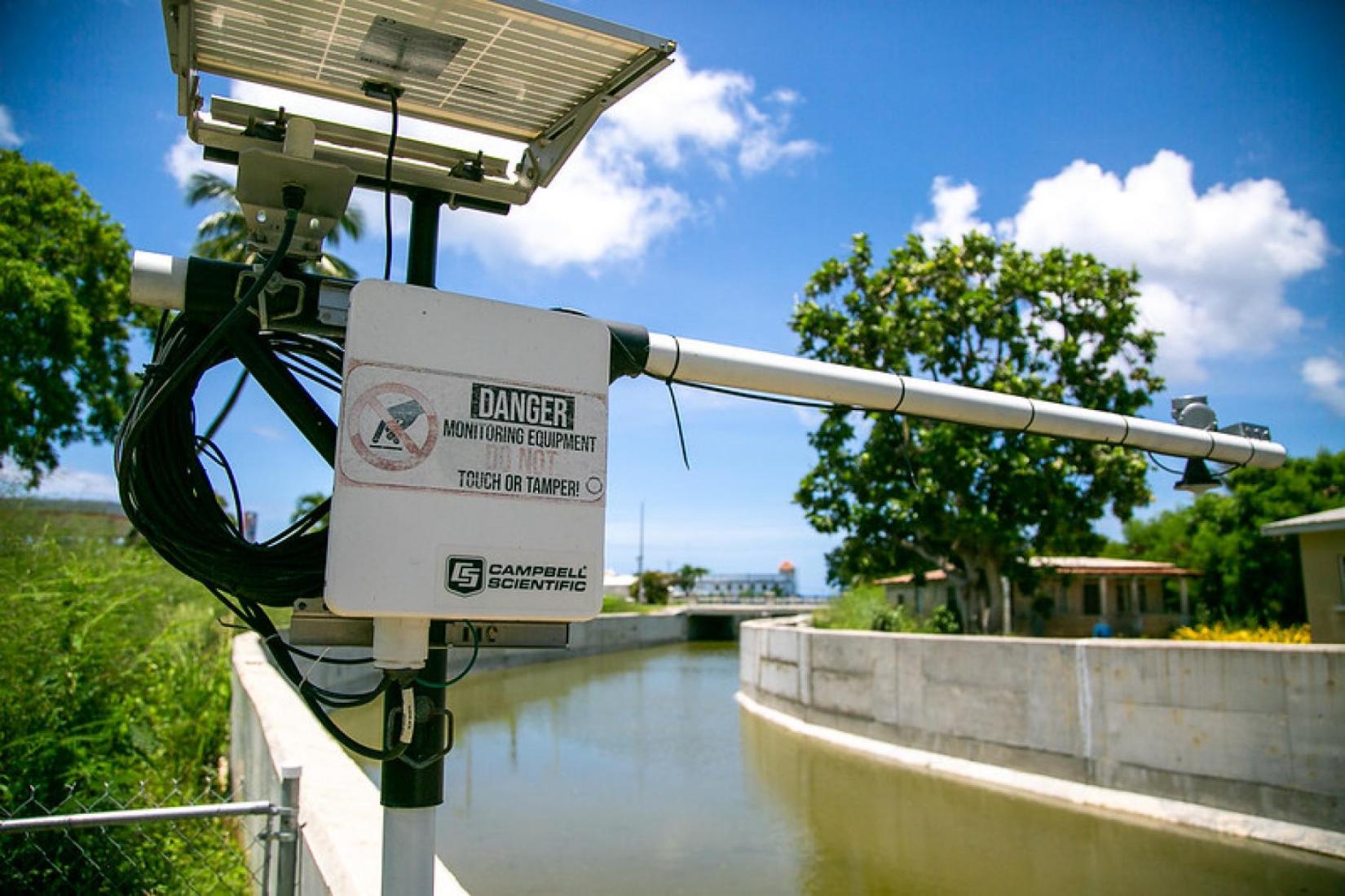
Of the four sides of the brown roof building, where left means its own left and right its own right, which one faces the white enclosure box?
front

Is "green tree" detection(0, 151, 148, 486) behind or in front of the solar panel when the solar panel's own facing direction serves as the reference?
in front

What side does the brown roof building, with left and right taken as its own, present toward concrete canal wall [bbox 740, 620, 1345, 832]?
front

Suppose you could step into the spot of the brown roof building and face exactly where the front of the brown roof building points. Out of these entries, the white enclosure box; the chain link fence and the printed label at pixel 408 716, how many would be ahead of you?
3

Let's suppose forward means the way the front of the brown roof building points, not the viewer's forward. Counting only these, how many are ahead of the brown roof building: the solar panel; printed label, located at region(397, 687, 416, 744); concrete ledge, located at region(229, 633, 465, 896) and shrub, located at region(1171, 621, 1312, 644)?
4

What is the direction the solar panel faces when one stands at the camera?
facing away from the viewer and to the left of the viewer

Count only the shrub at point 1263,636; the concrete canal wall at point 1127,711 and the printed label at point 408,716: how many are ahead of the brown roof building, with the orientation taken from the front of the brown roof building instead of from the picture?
3

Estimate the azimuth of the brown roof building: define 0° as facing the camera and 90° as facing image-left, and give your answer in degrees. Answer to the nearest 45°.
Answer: approximately 0°

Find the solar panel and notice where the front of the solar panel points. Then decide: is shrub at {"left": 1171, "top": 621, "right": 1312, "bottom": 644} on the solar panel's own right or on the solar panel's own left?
on the solar panel's own right

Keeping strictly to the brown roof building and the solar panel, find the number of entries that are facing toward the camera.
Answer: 1

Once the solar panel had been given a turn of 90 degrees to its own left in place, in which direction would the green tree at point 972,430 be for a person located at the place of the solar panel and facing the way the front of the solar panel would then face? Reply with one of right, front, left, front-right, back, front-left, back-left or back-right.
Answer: back

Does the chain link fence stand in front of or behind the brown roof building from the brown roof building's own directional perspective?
in front
